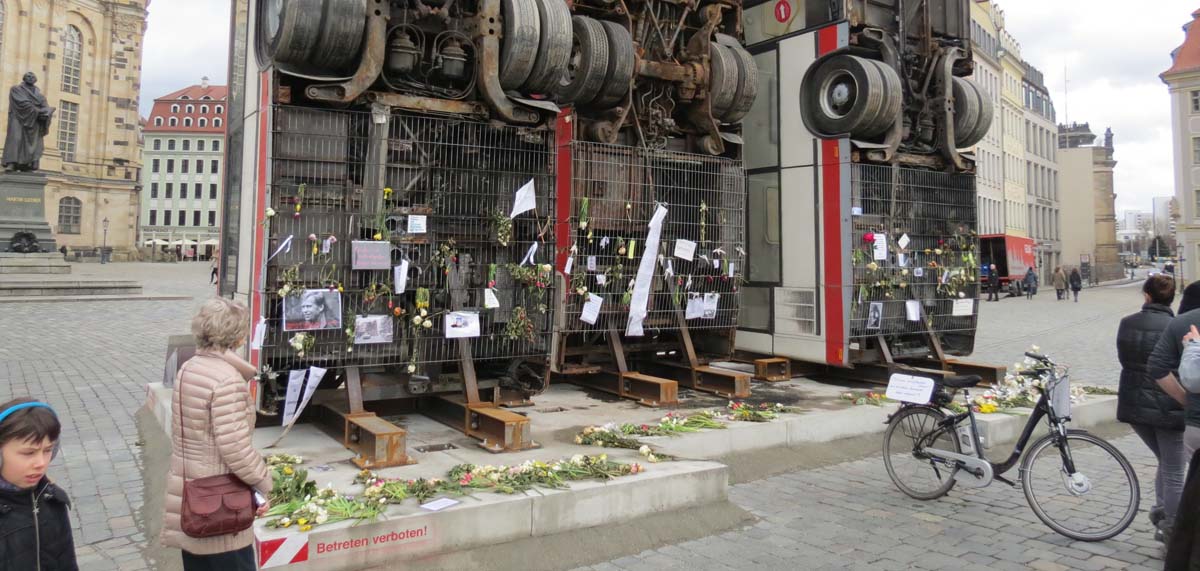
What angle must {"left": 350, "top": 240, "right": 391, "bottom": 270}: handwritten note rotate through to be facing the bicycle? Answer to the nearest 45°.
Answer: approximately 45° to its left

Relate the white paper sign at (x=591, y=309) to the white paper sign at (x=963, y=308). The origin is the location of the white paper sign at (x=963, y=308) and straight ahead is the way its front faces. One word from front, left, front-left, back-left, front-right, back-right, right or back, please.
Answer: front-right

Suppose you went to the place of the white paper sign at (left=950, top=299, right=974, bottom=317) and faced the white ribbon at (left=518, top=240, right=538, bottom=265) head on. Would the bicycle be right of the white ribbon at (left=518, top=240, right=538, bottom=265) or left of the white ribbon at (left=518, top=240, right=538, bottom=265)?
left

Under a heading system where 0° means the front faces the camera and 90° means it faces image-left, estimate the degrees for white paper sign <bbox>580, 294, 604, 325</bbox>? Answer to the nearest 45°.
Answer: approximately 0°

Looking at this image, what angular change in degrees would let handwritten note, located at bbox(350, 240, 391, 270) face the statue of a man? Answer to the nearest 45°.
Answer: approximately 135° to its right

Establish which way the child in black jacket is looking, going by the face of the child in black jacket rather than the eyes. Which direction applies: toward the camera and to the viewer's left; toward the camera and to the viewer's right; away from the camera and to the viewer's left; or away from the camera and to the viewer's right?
toward the camera and to the viewer's right

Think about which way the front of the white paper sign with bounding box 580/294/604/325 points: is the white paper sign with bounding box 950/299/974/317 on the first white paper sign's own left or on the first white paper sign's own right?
on the first white paper sign's own left

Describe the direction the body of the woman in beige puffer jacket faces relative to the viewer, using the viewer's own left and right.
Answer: facing away from the viewer and to the right of the viewer
